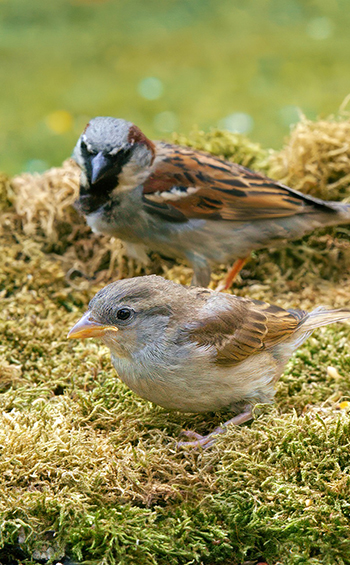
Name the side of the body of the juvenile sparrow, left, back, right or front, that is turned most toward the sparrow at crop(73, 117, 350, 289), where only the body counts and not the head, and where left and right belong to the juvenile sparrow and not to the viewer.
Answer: right

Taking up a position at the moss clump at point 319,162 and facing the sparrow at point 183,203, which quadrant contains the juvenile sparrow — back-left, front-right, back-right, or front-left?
front-left

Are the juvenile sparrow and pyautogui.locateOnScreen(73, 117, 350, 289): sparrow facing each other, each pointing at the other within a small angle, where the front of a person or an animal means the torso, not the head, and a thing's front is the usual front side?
no

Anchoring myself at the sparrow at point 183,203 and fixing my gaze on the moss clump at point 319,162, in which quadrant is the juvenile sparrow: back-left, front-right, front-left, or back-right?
back-right

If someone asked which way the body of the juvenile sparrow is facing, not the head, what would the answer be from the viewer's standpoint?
to the viewer's left

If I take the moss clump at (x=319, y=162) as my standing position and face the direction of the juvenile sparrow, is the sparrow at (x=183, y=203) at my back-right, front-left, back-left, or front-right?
front-right

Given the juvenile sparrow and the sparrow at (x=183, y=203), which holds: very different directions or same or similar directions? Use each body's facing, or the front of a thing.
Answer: same or similar directions

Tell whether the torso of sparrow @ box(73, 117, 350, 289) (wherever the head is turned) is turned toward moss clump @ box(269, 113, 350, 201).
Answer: no

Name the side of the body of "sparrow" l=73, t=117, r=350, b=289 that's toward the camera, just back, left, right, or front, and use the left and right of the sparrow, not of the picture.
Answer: left

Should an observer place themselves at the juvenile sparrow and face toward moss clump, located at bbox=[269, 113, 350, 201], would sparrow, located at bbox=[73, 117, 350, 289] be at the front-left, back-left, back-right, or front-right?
front-left

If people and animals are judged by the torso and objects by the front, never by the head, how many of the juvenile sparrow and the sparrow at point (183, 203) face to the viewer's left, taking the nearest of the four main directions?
2

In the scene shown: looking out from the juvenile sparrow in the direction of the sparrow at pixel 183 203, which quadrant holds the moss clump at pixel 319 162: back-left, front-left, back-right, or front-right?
front-right

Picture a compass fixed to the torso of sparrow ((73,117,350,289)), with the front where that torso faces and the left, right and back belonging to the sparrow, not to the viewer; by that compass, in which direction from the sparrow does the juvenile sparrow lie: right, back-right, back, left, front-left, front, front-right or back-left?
left
